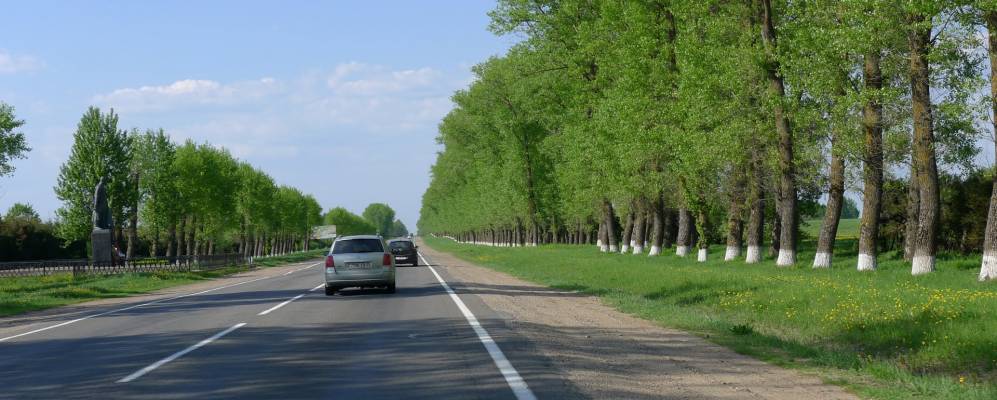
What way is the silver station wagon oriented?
away from the camera

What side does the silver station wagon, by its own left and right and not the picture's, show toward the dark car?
front
